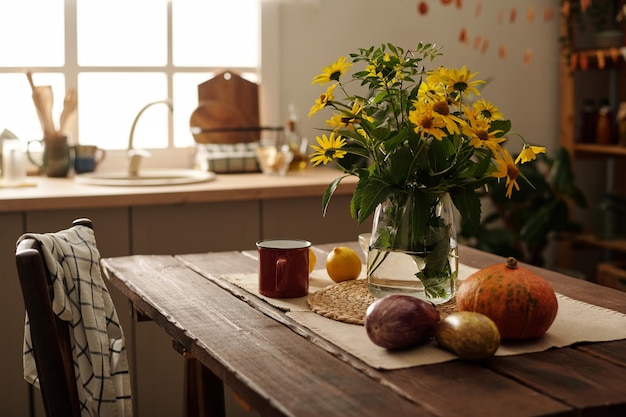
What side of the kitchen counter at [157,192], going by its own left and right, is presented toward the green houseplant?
left

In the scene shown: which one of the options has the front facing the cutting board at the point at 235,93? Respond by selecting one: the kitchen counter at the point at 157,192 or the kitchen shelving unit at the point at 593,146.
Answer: the kitchen shelving unit

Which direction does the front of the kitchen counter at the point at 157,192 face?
toward the camera

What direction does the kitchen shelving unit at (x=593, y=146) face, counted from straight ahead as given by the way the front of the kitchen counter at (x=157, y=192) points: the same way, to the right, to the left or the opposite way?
to the right

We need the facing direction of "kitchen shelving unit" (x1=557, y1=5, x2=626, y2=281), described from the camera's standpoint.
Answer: facing the viewer and to the left of the viewer

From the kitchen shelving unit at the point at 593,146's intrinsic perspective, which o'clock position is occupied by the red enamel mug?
The red enamel mug is roughly at 11 o'clock from the kitchen shelving unit.

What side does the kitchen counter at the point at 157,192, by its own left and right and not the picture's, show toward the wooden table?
front

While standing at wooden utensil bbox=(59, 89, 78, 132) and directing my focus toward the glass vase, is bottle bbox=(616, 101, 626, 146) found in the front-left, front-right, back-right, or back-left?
front-left

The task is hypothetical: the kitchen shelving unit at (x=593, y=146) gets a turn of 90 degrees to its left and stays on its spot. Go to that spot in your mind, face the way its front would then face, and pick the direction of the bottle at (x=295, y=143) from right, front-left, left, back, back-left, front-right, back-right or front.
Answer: right

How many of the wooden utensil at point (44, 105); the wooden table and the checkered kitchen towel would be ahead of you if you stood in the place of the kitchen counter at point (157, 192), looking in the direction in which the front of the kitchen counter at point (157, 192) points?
2

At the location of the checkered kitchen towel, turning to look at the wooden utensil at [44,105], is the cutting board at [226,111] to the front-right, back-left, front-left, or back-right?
front-right

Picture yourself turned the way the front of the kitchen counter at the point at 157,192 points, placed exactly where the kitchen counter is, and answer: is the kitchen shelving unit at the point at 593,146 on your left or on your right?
on your left

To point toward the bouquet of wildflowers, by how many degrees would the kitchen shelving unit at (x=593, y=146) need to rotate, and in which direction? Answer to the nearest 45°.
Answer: approximately 45° to its left
